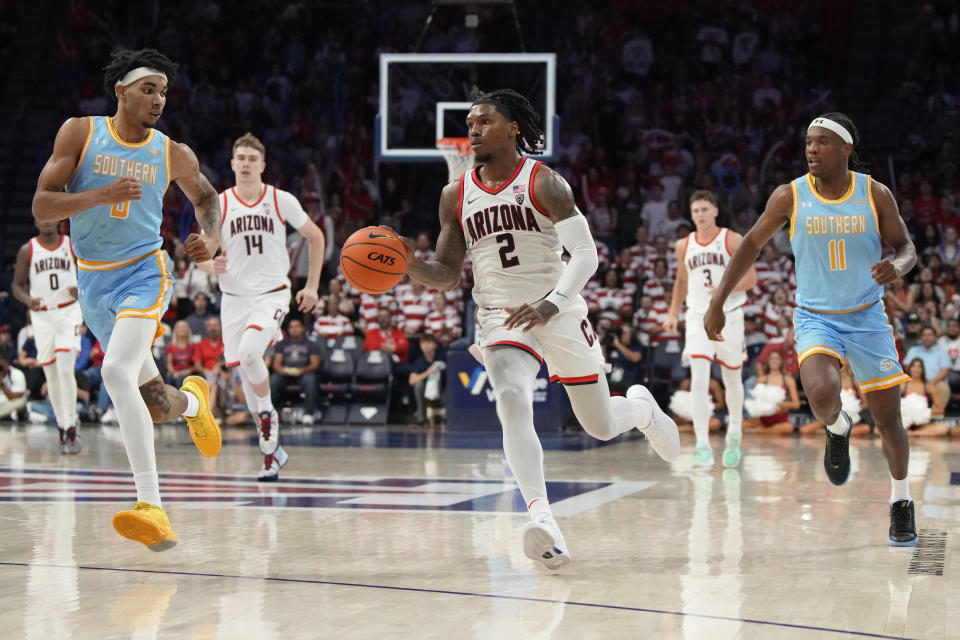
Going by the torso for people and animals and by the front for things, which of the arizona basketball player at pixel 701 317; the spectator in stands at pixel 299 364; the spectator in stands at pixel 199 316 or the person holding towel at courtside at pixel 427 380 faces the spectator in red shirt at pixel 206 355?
the spectator in stands at pixel 199 316

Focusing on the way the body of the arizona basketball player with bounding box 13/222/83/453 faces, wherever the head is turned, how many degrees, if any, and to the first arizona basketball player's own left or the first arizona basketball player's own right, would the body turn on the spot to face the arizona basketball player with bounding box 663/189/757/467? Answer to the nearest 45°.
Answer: approximately 45° to the first arizona basketball player's own left

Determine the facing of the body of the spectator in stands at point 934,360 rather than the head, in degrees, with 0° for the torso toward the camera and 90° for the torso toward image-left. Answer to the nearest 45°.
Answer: approximately 0°

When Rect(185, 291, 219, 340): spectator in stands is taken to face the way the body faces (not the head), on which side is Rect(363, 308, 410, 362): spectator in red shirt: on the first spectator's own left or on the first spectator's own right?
on the first spectator's own left

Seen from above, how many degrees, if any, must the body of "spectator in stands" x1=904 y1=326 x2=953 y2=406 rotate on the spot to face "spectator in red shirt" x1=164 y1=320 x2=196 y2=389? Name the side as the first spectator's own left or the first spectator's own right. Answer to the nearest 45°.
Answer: approximately 90° to the first spectator's own right

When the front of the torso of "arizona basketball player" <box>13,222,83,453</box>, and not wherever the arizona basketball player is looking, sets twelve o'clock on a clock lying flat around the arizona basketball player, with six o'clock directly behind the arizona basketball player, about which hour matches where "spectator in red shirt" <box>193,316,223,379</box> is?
The spectator in red shirt is roughly at 7 o'clock from the arizona basketball player.

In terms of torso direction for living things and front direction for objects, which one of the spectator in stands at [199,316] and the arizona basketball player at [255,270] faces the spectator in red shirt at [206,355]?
the spectator in stands
